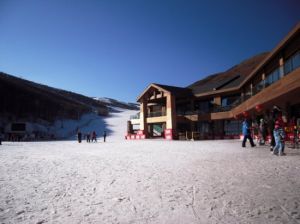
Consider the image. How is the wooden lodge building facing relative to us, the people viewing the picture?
facing the viewer and to the left of the viewer
